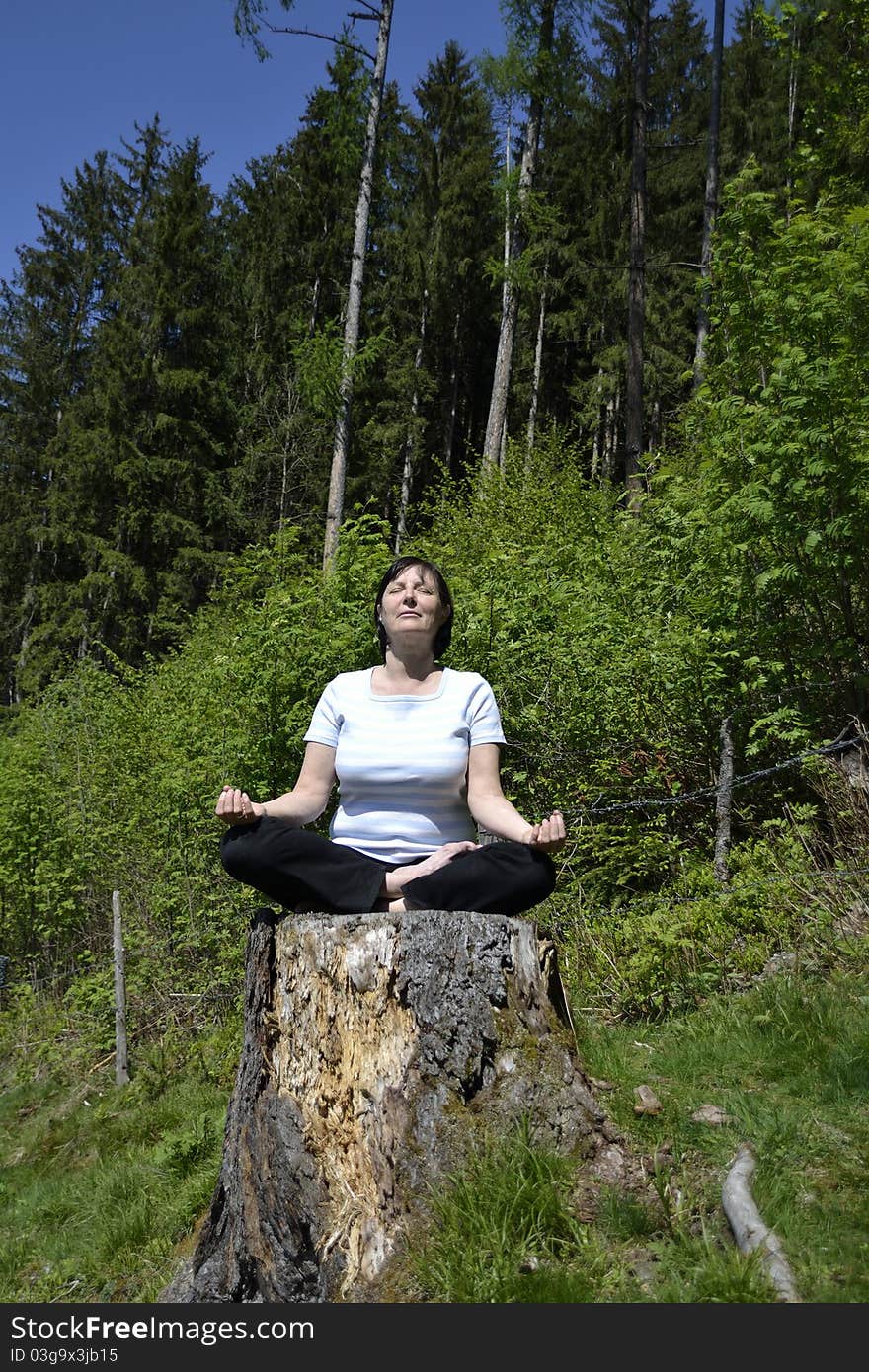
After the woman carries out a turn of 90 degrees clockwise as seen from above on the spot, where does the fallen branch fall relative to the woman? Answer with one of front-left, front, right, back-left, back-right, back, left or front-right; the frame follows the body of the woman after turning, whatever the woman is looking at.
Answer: back-left

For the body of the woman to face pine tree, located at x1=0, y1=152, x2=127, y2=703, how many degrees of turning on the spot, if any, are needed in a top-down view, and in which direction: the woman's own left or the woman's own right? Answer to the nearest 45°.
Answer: approximately 135° to the woman's own right

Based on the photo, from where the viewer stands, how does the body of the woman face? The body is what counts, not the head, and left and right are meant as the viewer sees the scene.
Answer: facing the viewer

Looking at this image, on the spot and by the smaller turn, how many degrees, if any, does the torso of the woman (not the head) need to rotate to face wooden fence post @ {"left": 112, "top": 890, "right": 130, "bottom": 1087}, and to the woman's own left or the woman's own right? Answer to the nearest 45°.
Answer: approximately 135° to the woman's own right
